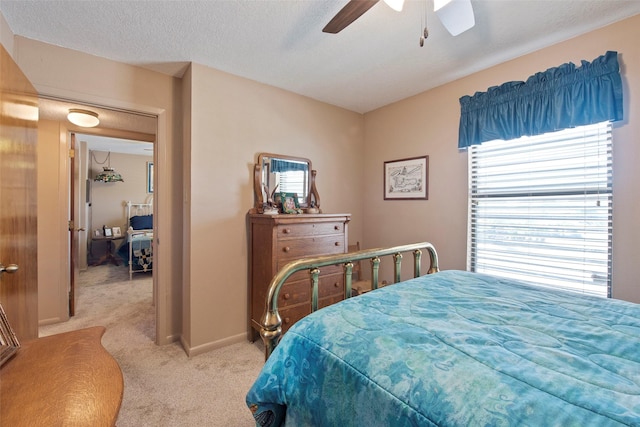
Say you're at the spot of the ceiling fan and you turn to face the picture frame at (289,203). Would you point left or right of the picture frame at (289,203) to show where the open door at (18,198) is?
left

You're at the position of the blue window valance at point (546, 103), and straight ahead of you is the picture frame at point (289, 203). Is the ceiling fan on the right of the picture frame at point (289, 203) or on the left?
left

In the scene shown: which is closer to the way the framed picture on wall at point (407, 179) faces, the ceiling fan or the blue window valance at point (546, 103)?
the ceiling fan

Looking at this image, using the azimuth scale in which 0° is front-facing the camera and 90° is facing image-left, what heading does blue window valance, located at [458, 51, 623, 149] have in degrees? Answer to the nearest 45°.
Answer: approximately 45°

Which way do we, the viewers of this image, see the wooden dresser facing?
facing the viewer and to the right of the viewer

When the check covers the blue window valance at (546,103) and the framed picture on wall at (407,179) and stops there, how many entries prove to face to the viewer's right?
0

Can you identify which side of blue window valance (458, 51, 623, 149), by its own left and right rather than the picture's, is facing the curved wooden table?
front

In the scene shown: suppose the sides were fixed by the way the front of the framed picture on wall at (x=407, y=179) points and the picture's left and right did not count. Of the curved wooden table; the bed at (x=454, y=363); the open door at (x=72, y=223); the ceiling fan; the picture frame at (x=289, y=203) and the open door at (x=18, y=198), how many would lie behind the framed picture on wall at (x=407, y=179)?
0

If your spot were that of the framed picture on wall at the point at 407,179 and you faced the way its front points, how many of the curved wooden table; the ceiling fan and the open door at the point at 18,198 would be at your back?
0

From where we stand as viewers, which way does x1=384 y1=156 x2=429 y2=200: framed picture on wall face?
facing the viewer and to the left of the viewer

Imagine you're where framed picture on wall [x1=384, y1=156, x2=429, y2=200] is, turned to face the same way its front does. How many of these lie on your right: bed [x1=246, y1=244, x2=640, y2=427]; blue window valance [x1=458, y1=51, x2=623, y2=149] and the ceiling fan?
0

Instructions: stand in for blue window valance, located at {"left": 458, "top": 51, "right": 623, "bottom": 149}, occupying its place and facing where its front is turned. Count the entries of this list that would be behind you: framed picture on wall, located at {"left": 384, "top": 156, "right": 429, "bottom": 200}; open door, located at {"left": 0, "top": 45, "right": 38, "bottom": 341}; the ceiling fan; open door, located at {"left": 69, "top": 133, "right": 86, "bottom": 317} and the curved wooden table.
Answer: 0

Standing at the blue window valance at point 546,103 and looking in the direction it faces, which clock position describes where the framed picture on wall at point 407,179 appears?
The framed picture on wall is roughly at 2 o'clock from the blue window valance.

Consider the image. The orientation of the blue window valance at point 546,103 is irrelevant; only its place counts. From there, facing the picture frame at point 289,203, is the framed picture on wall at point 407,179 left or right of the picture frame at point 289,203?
right

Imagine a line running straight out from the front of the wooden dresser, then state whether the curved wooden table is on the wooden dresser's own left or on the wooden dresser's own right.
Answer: on the wooden dresser's own right

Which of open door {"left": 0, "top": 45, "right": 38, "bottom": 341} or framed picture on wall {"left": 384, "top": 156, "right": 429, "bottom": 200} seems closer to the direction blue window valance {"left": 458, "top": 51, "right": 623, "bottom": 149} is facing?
the open door

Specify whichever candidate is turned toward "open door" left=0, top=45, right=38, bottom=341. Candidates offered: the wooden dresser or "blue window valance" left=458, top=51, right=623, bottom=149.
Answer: the blue window valance
